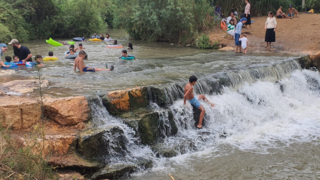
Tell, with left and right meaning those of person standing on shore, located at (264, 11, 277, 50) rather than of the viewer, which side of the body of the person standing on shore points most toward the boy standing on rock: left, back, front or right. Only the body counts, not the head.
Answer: front

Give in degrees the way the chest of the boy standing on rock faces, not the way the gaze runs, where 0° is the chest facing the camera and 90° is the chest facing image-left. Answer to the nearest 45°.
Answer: approximately 270°

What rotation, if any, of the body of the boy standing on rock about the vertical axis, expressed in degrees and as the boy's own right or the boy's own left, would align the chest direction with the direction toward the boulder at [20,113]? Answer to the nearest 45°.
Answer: approximately 135° to the boy's own right

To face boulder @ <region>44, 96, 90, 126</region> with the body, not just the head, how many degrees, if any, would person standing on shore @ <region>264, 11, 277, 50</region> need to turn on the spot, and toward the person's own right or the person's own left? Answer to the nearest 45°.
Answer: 0° — they already face it

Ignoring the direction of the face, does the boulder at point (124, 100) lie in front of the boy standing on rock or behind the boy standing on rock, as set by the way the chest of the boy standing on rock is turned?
behind

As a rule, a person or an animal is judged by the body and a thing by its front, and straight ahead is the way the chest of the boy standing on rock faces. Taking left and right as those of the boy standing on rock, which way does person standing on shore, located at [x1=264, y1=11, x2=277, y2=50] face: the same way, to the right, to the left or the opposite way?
to the right
